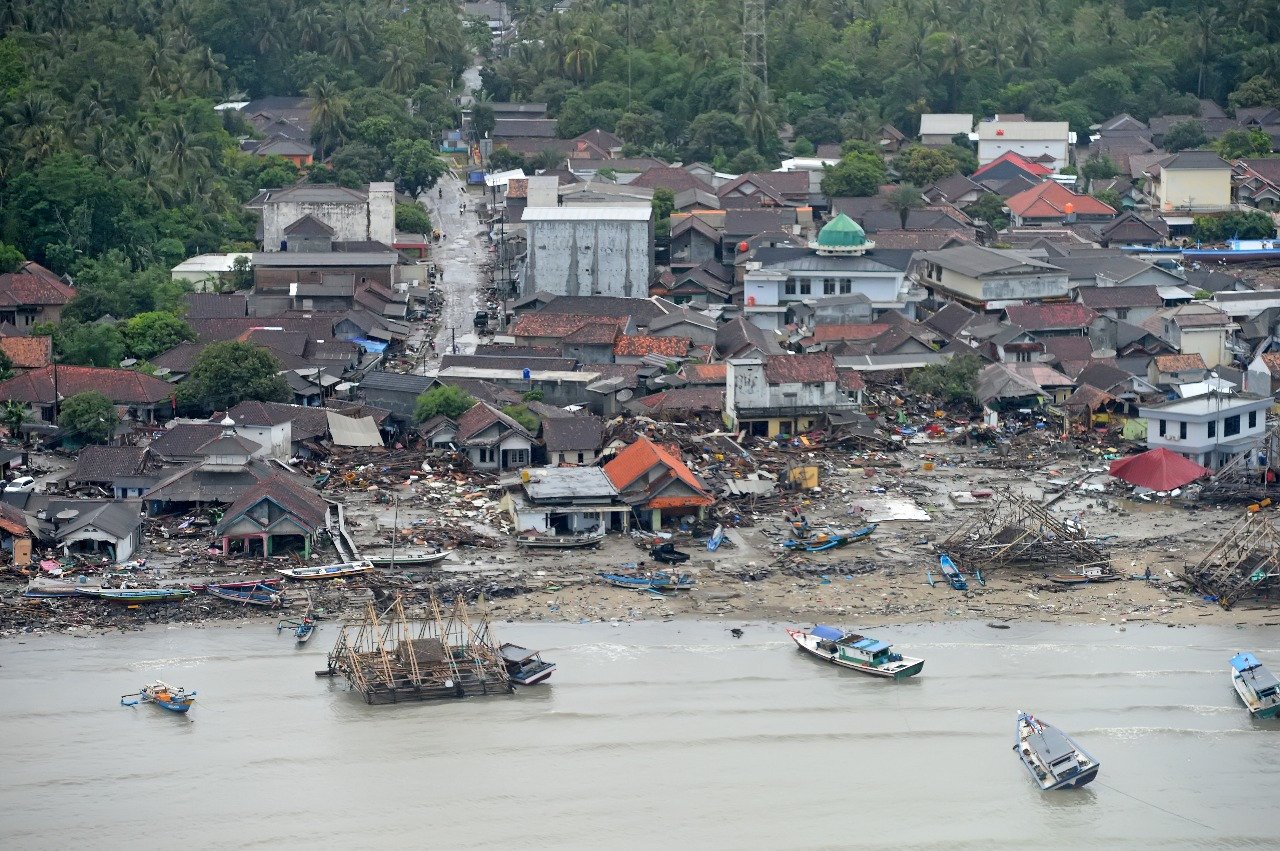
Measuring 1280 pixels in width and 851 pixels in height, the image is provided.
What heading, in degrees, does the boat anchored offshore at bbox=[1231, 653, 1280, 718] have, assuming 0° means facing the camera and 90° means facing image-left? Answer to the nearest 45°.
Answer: approximately 135°

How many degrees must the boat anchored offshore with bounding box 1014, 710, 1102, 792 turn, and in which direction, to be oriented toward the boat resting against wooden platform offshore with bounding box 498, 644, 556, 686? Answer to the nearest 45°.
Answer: approximately 45° to its left

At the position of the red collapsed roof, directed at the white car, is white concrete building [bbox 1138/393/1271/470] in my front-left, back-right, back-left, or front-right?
back-right

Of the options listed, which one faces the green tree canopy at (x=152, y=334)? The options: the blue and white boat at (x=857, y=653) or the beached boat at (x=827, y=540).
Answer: the blue and white boat

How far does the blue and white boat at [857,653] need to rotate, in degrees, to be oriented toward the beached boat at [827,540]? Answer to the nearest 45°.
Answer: approximately 45° to its right

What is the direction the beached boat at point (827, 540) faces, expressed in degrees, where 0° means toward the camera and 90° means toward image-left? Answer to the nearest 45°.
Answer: approximately 270°
